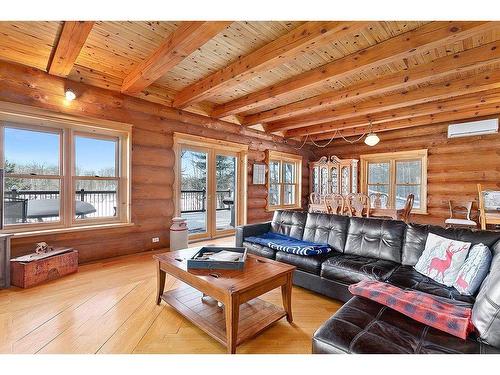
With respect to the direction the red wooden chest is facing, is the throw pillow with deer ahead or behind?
ahead

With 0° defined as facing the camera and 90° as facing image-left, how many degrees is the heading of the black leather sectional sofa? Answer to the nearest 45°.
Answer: approximately 45°

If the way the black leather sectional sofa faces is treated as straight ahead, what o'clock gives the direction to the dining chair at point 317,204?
The dining chair is roughly at 4 o'clock from the black leather sectional sofa.

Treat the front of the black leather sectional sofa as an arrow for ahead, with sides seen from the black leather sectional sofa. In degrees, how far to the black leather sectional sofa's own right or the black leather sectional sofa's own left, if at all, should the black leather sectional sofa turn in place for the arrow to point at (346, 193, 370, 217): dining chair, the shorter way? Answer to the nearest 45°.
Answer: approximately 135° to the black leather sectional sofa's own right

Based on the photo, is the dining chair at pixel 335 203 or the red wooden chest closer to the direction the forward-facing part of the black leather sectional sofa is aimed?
the red wooden chest

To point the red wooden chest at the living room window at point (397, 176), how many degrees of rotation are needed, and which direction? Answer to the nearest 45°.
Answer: approximately 45° to its left

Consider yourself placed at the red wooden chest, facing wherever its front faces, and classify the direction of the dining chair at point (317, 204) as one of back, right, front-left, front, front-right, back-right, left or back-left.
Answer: front-left

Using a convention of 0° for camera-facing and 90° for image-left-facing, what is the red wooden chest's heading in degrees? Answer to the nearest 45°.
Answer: approximately 315°

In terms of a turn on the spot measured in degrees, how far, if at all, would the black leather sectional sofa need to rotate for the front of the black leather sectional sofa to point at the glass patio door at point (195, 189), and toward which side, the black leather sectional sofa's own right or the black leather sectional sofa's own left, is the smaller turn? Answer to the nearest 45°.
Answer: approximately 90° to the black leather sectional sofa's own right

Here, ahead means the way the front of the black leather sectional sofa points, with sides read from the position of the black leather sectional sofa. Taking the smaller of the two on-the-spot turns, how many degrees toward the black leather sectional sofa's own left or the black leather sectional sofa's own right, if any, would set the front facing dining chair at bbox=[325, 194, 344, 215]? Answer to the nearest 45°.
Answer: approximately 135° to the black leather sectional sofa's own right

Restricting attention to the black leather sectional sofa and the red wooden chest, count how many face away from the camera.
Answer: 0
